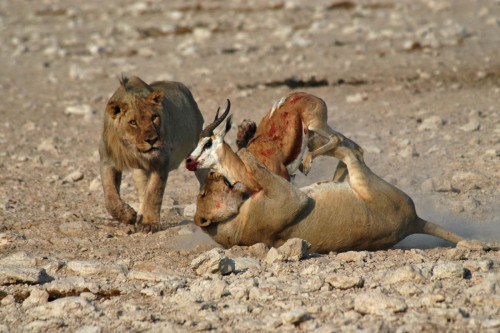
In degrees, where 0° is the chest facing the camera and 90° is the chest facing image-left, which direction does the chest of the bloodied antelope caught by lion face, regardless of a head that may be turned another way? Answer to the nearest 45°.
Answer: approximately 90°

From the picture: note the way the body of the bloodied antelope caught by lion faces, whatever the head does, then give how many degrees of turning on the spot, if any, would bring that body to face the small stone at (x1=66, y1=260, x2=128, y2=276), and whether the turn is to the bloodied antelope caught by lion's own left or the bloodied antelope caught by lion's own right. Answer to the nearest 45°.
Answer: approximately 45° to the bloodied antelope caught by lion's own left

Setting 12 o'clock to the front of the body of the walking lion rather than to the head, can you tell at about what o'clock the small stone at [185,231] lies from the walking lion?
The small stone is roughly at 10 o'clock from the walking lion.

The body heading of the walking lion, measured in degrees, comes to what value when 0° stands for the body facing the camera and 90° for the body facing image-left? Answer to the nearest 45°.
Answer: approximately 45°

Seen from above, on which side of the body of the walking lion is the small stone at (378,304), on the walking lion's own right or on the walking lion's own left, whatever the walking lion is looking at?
on the walking lion's own left

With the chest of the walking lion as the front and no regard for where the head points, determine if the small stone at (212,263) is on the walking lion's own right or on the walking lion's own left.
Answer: on the walking lion's own left

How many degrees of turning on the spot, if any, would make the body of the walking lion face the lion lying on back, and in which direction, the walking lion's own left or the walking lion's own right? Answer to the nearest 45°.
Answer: approximately 90° to the walking lion's own left

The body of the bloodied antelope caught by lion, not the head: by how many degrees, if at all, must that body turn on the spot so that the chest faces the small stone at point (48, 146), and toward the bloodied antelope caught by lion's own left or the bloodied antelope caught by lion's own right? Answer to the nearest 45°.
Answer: approximately 45° to the bloodied antelope caught by lion's own right
